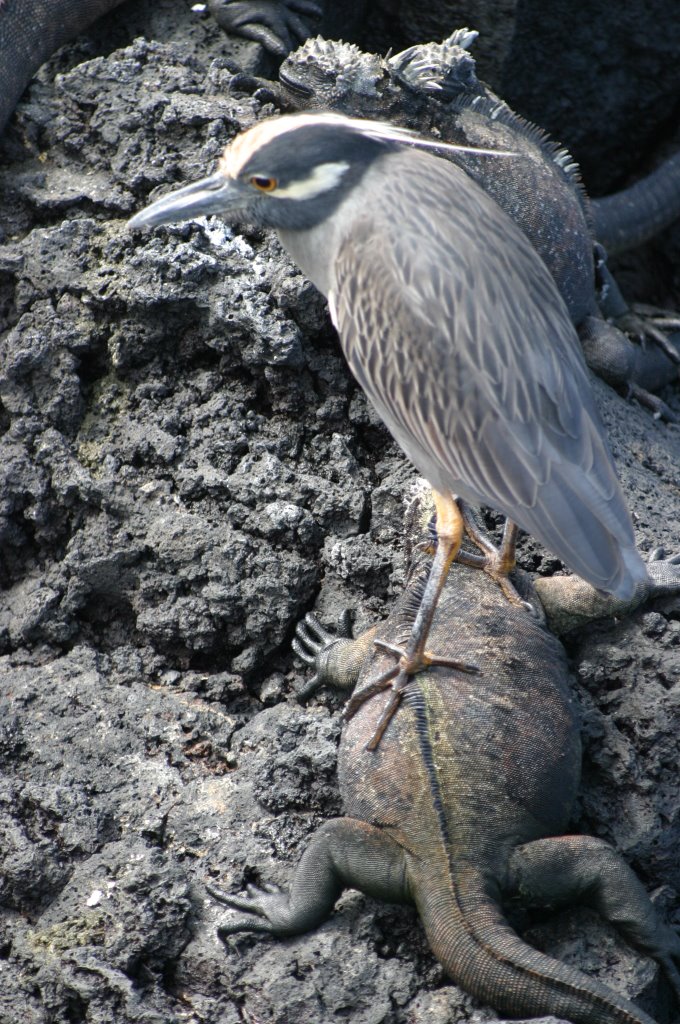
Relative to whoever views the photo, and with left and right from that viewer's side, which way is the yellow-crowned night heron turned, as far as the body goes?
facing to the left of the viewer

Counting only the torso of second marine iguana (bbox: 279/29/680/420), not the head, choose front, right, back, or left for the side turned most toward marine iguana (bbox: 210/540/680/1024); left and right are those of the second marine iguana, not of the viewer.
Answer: left

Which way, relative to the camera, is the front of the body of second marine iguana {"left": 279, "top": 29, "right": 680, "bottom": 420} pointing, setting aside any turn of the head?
to the viewer's left

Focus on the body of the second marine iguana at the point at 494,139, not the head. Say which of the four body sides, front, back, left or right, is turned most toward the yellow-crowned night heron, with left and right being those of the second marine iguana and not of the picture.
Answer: left

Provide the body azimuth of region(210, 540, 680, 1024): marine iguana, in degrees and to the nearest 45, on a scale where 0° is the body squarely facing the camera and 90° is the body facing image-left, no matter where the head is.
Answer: approximately 180°

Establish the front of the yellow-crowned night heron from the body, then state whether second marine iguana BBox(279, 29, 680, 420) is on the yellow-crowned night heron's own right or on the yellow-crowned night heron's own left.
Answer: on the yellow-crowned night heron's own right
